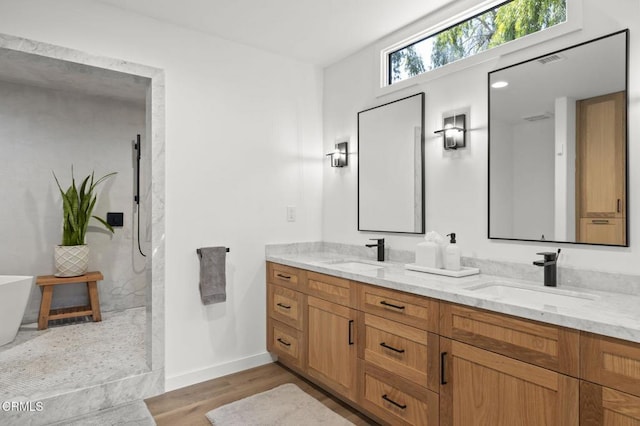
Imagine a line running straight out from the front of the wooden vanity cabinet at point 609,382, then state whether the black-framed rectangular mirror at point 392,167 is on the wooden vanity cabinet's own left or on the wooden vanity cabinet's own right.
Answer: on the wooden vanity cabinet's own right

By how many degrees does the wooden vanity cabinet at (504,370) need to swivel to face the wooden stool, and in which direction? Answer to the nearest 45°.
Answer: approximately 45° to its right

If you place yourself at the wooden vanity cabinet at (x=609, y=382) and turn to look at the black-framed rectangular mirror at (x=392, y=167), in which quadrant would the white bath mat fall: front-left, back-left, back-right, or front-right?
front-left

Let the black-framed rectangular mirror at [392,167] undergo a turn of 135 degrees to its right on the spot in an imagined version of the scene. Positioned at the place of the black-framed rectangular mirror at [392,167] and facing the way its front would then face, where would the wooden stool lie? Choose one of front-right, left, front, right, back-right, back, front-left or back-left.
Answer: left

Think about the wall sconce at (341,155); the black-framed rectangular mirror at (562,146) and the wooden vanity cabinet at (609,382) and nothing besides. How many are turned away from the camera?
0

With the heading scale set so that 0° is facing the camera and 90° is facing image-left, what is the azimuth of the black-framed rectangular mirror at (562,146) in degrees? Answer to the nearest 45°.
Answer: approximately 45°

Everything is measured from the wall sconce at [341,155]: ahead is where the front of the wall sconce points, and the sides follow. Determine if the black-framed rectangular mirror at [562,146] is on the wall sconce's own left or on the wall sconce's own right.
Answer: on the wall sconce's own left

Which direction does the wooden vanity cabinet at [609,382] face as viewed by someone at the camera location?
facing the viewer and to the left of the viewer

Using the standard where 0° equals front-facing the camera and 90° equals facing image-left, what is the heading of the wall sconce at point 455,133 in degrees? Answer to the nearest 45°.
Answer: approximately 45°

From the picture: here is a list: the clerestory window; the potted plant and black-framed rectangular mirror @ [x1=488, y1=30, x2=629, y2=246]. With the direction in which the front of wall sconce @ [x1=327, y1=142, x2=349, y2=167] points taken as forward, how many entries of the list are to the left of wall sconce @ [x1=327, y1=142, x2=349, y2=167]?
2
